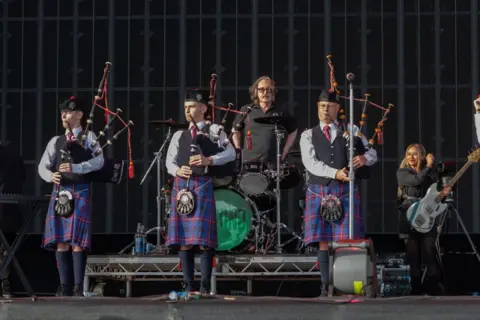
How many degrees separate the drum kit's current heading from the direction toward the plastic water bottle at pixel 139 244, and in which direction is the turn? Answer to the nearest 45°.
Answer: approximately 90° to its right

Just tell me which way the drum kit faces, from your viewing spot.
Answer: facing the viewer

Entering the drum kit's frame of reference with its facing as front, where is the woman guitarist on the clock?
The woman guitarist is roughly at 9 o'clock from the drum kit.
